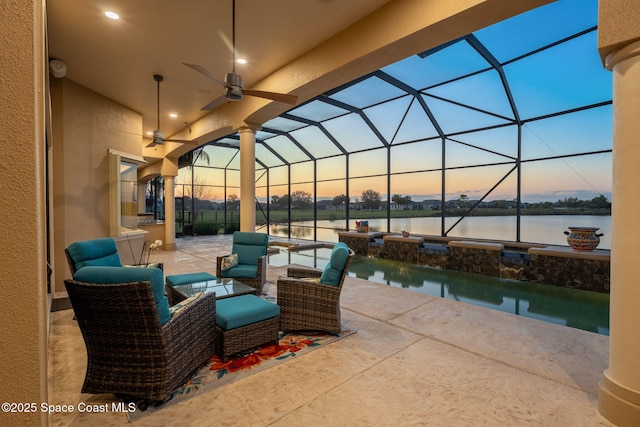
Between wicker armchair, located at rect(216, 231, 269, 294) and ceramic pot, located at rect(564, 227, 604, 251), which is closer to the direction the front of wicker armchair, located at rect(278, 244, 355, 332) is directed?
the wicker armchair

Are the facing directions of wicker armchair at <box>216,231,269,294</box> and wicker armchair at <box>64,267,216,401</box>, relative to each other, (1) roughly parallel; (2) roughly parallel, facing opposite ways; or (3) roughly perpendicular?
roughly parallel, facing opposite ways

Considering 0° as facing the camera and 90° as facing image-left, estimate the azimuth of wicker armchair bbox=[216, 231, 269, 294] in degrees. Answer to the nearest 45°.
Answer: approximately 45°

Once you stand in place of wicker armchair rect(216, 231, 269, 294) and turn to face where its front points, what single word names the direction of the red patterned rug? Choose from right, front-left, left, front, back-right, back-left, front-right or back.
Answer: front-left

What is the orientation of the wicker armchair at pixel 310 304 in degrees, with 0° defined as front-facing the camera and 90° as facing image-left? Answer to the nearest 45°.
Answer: approximately 90°

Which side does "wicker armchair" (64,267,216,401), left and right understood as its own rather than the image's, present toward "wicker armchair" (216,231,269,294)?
front

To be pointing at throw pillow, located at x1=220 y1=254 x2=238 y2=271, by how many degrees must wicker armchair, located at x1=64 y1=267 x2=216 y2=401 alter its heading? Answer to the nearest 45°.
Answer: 0° — it already faces it

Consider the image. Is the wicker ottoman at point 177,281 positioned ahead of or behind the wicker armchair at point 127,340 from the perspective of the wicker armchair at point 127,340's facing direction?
ahead

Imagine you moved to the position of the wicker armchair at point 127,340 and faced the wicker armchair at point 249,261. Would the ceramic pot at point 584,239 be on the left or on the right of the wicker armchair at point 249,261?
right

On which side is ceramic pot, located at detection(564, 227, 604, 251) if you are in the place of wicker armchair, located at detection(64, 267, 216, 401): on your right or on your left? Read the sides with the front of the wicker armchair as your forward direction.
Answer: on your right

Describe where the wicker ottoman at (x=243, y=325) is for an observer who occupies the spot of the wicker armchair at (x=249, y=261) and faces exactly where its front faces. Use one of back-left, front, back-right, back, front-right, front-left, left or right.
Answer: front-left

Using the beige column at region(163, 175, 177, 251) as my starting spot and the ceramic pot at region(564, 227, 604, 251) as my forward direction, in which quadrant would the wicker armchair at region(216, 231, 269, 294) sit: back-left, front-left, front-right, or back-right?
front-right

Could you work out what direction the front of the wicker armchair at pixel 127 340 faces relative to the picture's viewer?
facing away from the viewer and to the right of the viewer

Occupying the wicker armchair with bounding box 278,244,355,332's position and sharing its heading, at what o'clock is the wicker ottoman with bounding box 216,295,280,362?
The wicker ottoman is roughly at 11 o'clock from the wicker armchair.

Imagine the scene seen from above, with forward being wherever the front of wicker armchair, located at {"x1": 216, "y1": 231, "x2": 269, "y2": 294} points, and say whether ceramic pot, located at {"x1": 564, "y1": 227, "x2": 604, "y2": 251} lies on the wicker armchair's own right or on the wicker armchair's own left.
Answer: on the wicker armchair's own left

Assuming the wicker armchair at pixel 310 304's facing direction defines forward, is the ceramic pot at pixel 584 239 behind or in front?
behind

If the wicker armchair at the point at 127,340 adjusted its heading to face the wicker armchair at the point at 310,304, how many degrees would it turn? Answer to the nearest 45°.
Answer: approximately 45° to its right

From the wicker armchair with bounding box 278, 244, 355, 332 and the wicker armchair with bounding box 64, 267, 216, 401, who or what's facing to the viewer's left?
the wicker armchair with bounding box 278, 244, 355, 332
